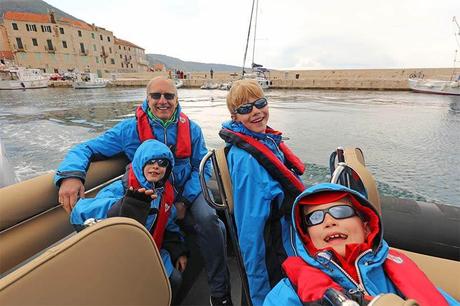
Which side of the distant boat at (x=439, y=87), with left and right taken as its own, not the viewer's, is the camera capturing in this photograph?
left

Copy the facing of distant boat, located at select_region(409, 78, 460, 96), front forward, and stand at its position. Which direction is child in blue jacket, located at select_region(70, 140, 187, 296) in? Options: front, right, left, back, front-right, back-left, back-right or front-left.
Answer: left

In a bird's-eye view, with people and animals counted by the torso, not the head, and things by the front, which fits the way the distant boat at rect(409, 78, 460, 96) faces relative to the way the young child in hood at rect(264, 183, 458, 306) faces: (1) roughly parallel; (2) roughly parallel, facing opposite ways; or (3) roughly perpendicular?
roughly perpendicular

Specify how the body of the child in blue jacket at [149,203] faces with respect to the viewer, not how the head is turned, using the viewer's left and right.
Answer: facing the viewer and to the right of the viewer

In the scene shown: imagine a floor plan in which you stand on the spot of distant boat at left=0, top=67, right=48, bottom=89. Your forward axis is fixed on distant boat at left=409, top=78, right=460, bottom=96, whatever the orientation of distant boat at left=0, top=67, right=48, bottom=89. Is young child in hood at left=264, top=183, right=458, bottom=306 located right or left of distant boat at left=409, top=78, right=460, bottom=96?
right

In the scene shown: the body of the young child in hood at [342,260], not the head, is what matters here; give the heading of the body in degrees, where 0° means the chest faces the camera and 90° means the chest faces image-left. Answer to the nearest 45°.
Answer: approximately 0°

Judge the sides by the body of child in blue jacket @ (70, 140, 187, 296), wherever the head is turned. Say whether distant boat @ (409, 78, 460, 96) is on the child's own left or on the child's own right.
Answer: on the child's own left
